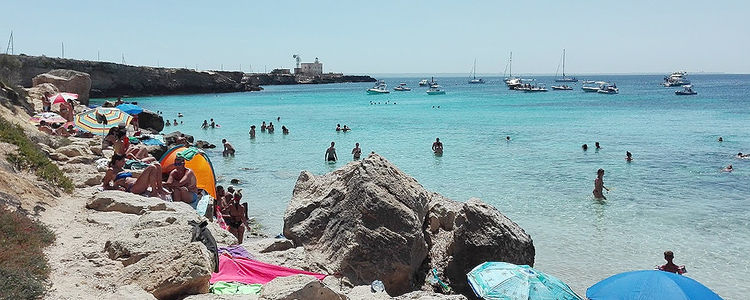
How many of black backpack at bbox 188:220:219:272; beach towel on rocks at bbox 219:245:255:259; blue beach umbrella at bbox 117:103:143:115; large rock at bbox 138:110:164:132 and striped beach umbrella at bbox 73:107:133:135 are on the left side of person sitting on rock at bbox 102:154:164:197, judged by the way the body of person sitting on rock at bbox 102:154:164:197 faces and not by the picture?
3

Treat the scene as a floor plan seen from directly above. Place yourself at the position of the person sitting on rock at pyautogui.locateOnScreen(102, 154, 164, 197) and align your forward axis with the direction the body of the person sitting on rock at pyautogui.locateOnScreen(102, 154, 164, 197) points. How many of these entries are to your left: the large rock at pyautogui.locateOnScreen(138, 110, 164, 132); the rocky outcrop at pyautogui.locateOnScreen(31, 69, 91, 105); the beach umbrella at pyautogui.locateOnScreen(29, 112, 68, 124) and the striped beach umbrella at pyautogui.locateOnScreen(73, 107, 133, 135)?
4

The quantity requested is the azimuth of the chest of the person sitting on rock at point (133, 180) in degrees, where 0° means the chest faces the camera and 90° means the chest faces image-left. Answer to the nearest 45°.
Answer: approximately 270°

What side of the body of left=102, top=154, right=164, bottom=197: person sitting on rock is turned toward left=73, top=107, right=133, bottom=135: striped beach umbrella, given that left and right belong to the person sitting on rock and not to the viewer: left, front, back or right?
left

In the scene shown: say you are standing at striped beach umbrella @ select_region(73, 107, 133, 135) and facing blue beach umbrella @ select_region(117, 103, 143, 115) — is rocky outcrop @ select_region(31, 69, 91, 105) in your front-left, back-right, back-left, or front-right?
front-left

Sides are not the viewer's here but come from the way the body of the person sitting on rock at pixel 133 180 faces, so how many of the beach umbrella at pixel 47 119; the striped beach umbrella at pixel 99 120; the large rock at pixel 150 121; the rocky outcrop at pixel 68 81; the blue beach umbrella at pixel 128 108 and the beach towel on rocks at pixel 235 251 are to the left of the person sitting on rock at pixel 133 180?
5

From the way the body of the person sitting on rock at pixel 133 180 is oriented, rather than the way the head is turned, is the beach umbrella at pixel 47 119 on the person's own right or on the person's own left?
on the person's own left

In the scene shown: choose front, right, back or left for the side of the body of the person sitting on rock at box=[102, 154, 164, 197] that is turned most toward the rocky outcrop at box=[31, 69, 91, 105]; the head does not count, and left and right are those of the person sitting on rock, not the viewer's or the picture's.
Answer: left

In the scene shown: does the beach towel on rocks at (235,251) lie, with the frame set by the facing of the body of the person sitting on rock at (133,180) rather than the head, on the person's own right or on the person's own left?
on the person's own right

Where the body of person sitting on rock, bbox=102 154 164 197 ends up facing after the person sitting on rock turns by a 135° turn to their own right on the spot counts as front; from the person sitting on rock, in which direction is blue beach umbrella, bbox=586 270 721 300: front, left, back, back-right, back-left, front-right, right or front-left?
left

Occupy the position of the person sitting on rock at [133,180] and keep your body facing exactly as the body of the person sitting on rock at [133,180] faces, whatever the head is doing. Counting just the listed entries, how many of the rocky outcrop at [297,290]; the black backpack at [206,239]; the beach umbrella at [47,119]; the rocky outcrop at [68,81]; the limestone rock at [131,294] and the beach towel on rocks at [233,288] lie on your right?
4

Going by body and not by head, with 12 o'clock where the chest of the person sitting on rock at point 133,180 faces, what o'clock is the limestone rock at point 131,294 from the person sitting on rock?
The limestone rock is roughly at 3 o'clock from the person sitting on rock.

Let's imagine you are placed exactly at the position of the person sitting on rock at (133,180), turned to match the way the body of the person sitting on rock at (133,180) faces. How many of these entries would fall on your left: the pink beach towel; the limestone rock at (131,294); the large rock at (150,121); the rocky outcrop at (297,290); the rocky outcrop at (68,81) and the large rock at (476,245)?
2

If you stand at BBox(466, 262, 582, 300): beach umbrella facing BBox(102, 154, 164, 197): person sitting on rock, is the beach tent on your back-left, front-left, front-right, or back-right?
front-right

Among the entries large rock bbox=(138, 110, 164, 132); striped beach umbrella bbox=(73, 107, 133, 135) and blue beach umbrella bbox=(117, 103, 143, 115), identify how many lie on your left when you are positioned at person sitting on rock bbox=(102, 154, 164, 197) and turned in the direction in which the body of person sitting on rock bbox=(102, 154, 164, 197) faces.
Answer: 3

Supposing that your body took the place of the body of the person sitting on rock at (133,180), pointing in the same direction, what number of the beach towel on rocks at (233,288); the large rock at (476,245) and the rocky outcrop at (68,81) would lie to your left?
1
